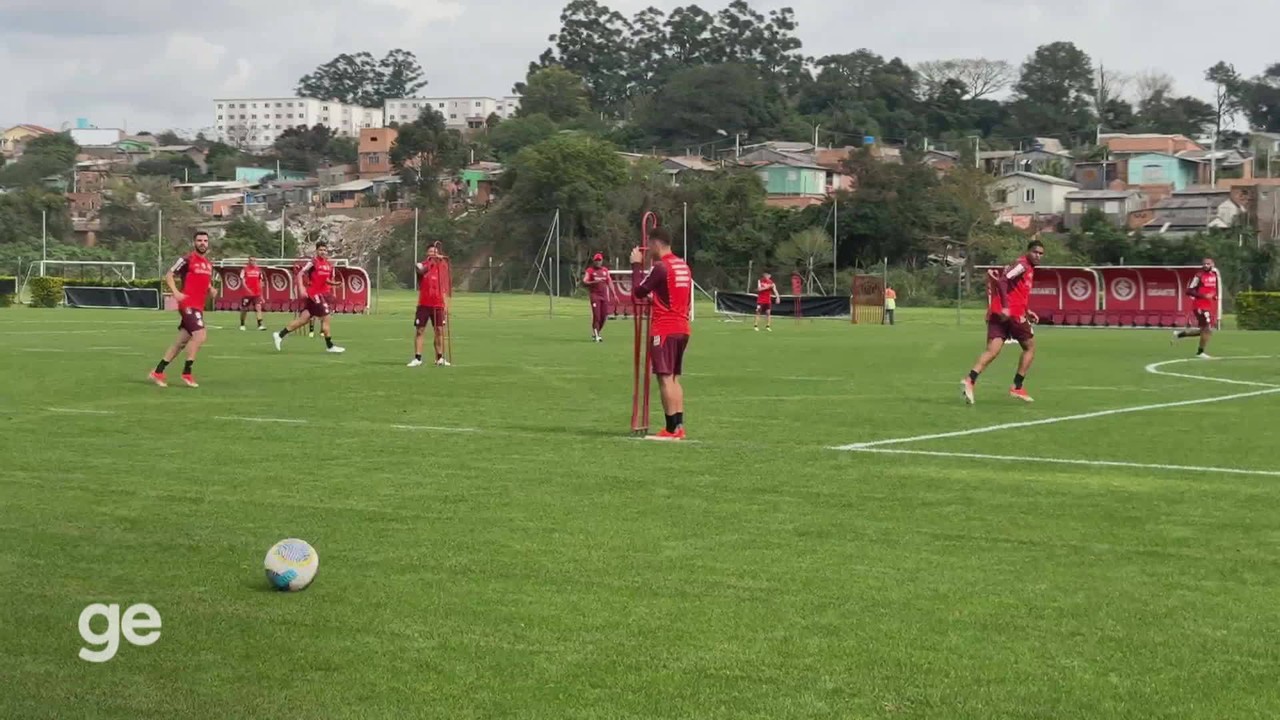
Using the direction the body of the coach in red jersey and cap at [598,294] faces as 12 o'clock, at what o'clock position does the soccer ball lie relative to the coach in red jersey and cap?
The soccer ball is roughly at 12 o'clock from the coach in red jersey and cap.

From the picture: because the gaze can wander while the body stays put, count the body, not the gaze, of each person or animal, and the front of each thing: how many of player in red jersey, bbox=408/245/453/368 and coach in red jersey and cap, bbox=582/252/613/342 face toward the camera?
2

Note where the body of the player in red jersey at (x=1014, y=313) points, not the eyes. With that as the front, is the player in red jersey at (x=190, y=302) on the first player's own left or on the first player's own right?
on the first player's own right

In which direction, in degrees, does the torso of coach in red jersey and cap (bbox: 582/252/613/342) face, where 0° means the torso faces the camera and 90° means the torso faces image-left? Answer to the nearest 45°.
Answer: approximately 0°

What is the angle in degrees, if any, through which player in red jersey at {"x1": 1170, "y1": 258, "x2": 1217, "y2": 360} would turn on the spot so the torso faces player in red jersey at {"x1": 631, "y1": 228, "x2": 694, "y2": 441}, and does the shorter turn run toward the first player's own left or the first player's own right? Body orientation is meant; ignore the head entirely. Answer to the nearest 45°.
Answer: approximately 45° to the first player's own right

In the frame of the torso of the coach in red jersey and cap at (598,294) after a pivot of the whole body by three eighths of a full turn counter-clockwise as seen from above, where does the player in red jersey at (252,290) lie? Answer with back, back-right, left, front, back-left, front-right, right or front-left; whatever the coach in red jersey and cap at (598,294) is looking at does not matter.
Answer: left

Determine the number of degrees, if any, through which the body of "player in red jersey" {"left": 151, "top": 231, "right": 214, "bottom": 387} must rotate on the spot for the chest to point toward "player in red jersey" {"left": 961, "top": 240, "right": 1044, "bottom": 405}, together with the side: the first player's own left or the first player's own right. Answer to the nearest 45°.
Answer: approximately 45° to the first player's own left
